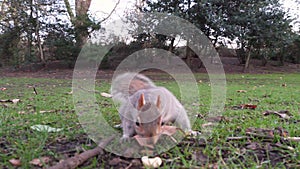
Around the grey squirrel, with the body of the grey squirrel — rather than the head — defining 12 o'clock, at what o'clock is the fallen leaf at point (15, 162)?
The fallen leaf is roughly at 2 o'clock from the grey squirrel.

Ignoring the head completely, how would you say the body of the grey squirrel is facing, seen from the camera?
toward the camera

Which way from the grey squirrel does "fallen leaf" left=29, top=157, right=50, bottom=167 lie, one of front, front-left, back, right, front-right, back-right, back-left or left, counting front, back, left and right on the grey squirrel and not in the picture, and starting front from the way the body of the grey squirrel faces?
front-right

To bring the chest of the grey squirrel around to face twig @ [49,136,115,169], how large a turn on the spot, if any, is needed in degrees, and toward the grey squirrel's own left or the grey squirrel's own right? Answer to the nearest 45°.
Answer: approximately 45° to the grey squirrel's own right

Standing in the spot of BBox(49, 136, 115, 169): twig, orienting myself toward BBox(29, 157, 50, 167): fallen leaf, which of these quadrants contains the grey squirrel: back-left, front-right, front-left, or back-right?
back-right
